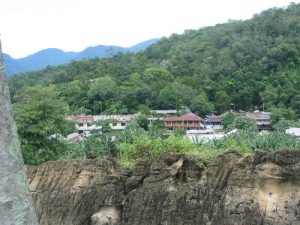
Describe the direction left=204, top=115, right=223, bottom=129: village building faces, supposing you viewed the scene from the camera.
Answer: facing the viewer

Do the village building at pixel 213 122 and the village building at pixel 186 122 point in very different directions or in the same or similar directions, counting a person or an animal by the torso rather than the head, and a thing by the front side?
same or similar directions

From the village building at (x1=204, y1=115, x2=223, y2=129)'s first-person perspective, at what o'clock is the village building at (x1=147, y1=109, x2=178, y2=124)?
the village building at (x1=147, y1=109, x2=178, y2=124) is roughly at 3 o'clock from the village building at (x1=204, y1=115, x2=223, y2=129).

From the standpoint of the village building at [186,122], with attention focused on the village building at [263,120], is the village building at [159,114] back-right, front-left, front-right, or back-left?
back-left

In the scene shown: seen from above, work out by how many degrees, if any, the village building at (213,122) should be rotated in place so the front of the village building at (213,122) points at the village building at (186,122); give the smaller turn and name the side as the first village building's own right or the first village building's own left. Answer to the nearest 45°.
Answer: approximately 45° to the first village building's own right

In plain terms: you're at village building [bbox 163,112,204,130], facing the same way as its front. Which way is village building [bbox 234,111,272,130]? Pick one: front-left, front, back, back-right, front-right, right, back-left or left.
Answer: left

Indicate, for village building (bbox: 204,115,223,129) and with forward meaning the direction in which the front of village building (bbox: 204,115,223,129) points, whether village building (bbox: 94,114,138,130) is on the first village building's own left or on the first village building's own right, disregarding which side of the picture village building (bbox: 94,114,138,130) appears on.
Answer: on the first village building's own right

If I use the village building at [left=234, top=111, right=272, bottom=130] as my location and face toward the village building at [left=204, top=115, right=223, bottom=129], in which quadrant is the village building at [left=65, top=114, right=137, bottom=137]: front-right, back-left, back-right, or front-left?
front-left

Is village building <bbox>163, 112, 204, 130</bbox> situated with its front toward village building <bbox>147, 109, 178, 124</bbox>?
no

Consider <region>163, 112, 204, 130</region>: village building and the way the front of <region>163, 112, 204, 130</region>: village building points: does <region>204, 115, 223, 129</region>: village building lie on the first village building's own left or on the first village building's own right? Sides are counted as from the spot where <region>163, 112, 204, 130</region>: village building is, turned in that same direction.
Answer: on the first village building's own left

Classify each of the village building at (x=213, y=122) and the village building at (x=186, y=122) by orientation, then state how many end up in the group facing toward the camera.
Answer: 2

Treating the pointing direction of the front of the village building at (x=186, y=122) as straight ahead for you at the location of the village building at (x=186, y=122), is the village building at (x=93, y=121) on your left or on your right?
on your right

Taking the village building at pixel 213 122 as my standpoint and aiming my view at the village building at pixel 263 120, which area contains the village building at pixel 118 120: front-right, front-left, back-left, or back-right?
back-right
